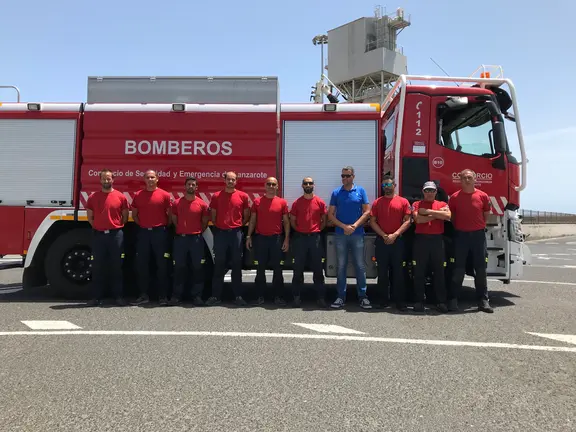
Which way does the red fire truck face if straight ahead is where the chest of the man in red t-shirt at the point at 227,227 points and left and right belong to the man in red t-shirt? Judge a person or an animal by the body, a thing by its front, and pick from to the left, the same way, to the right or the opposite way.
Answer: to the left

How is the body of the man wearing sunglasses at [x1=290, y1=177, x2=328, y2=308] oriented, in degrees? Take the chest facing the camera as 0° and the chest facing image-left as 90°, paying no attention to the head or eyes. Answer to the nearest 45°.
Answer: approximately 0°

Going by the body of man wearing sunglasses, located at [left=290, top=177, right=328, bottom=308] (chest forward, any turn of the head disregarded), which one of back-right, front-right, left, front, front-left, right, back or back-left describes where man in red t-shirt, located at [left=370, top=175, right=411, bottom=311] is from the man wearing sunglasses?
left

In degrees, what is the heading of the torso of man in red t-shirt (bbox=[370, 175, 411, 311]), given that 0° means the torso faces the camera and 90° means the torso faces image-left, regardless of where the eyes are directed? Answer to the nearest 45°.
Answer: approximately 0°

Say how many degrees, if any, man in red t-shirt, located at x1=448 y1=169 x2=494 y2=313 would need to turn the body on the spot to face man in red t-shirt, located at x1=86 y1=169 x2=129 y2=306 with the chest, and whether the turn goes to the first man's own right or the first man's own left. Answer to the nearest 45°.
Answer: approximately 90° to the first man's own right

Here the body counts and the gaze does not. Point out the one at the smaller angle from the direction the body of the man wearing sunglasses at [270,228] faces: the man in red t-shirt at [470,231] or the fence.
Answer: the man in red t-shirt

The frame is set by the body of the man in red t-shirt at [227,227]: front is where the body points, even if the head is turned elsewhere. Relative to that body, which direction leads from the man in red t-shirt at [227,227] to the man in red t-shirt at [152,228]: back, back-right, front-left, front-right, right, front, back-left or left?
right

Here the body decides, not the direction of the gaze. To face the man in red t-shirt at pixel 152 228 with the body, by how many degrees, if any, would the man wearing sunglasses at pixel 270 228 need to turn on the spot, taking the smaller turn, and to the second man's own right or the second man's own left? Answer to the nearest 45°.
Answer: approximately 90° to the second man's own right
